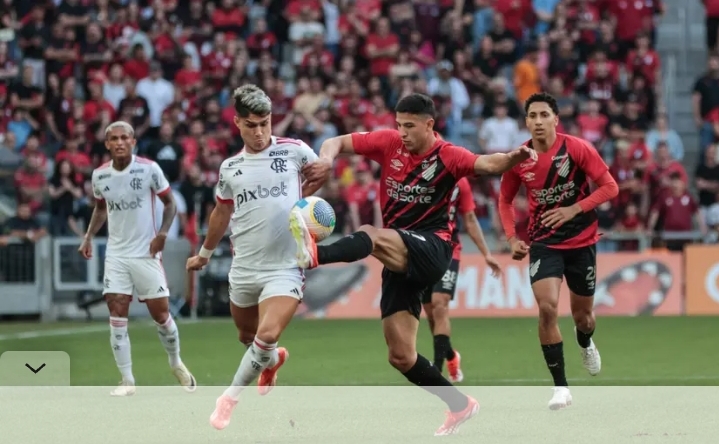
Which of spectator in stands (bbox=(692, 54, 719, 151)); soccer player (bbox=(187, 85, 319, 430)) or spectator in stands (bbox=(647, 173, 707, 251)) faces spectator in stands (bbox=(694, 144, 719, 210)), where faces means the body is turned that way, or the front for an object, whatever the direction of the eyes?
spectator in stands (bbox=(692, 54, 719, 151))

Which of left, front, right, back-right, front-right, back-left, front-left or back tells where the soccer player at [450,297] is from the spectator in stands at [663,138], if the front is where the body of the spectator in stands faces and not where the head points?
front

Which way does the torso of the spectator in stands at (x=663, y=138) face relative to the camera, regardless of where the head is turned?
toward the camera

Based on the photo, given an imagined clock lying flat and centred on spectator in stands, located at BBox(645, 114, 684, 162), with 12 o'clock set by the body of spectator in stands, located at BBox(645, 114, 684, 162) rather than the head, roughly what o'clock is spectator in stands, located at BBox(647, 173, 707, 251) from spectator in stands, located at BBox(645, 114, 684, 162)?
spectator in stands, located at BBox(647, 173, 707, 251) is roughly at 12 o'clock from spectator in stands, located at BBox(645, 114, 684, 162).

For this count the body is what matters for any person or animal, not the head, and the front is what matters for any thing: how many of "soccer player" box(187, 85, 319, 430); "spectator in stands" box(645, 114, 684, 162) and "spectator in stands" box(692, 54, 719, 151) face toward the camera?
3

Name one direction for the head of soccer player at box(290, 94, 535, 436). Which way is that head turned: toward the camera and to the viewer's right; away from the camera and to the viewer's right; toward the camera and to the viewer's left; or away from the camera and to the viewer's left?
toward the camera and to the viewer's left

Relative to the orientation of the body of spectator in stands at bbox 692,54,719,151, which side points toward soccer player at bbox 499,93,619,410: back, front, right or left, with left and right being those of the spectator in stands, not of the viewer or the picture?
front

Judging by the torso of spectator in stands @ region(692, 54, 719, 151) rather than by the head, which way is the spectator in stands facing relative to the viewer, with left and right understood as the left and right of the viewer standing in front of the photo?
facing the viewer

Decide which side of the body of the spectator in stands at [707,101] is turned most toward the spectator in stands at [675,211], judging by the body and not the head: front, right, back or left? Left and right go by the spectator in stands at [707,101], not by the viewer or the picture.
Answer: front
